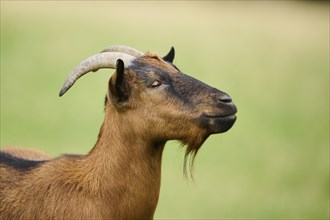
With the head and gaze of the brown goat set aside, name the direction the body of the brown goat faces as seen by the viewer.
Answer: to the viewer's right
